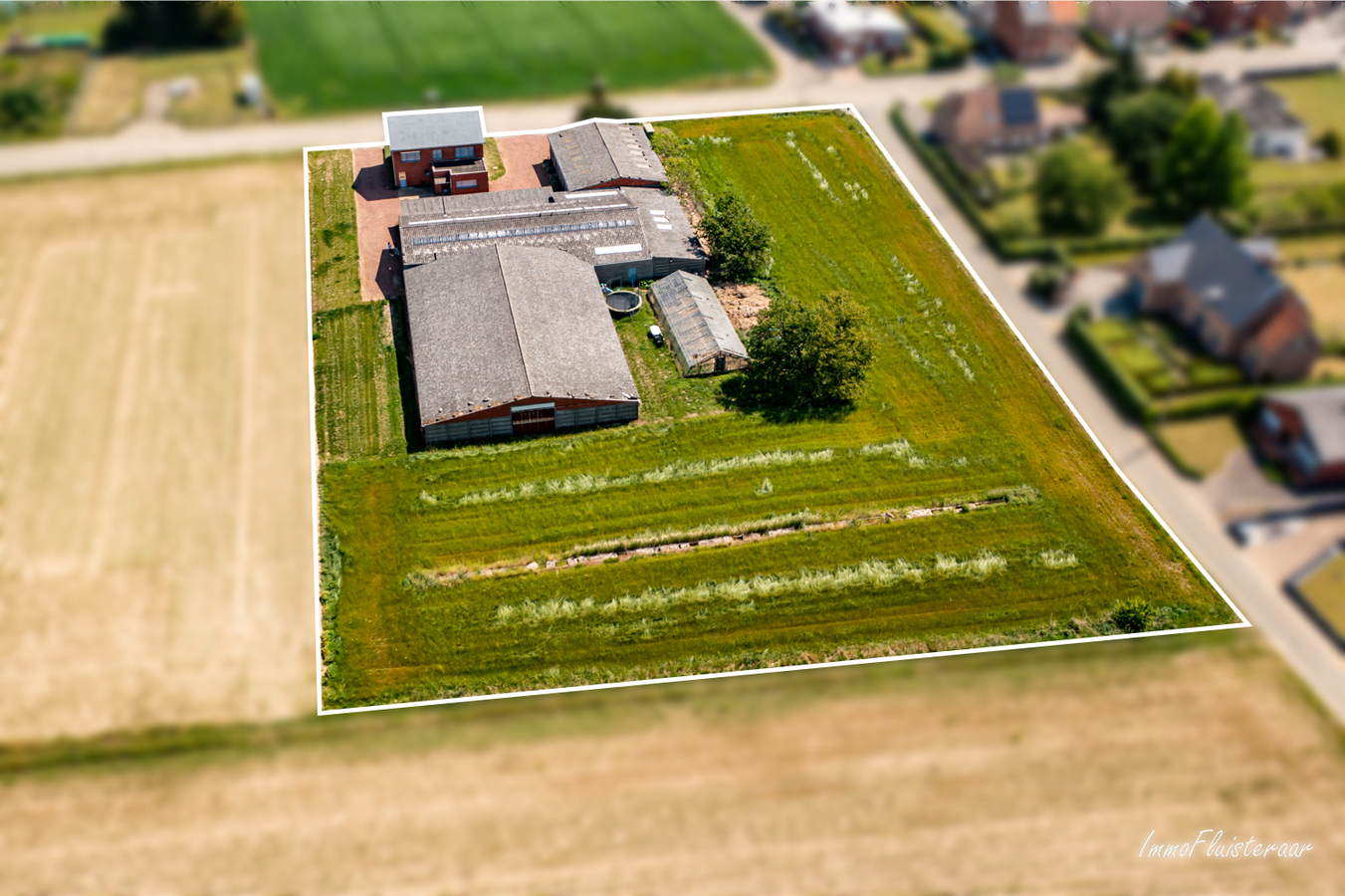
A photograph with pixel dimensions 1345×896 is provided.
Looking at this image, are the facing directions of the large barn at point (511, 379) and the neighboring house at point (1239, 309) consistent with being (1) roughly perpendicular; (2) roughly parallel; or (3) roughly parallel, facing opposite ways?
roughly perpendicular

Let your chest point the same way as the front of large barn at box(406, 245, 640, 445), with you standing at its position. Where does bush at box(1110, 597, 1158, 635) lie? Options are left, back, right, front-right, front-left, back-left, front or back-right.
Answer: left

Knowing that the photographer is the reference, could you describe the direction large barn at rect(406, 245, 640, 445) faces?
facing the viewer

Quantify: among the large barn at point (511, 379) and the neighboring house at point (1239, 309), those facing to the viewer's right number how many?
0

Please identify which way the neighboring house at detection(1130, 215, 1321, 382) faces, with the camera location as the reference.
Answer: facing the viewer and to the left of the viewer
